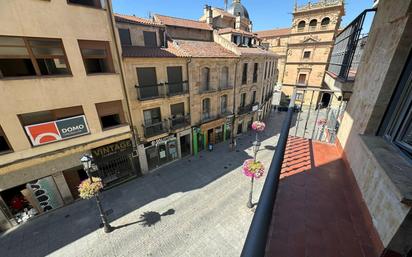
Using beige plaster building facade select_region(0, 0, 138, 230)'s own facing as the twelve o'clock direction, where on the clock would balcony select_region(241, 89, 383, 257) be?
The balcony is roughly at 1 o'clock from the beige plaster building facade.

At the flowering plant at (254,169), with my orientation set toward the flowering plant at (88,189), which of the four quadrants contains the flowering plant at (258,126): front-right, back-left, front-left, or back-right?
back-right

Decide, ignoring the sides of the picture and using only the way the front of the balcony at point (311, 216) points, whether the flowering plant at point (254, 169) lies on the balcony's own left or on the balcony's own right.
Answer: on the balcony's own right

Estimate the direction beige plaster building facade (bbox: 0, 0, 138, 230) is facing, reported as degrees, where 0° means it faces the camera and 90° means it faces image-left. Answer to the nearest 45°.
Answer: approximately 315°

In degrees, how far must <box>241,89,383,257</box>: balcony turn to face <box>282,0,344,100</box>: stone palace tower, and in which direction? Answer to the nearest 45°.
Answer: approximately 90° to its right

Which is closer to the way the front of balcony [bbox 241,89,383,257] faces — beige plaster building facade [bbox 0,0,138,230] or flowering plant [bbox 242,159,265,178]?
the beige plaster building facade

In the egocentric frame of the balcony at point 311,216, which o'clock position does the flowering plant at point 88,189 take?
The flowering plant is roughly at 12 o'clock from the balcony.

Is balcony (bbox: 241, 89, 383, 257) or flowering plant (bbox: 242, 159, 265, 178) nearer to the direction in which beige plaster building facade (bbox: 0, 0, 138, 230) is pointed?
the flowering plant

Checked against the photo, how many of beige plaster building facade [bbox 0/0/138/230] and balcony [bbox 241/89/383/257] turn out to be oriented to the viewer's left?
1

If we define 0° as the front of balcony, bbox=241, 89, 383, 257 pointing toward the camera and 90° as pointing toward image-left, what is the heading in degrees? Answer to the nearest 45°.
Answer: approximately 90°

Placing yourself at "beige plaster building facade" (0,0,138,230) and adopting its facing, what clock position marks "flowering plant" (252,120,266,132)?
The flowering plant is roughly at 11 o'clock from the beige plaster building facade.
